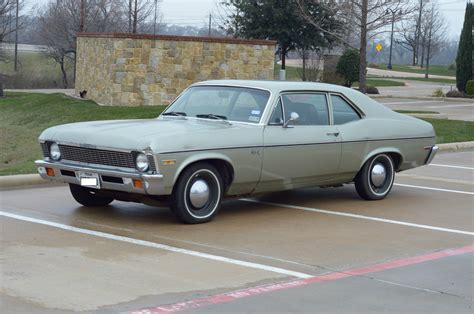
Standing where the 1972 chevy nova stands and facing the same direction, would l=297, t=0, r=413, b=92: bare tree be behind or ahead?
behind

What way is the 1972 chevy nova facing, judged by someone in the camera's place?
facing the viewer and to the left of the viewer

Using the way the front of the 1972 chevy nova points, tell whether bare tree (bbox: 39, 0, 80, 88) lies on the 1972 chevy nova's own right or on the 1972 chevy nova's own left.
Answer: on the 1972 chevy nova's own right

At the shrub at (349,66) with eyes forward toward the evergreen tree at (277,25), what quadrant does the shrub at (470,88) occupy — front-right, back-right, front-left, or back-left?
back-left

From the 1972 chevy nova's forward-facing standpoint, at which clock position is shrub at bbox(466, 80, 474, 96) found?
The shrub is roughly at 5 o'clock from the 1972 chevy nova.

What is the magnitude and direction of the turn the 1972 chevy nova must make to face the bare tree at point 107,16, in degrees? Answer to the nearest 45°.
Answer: approximately 135° to its right

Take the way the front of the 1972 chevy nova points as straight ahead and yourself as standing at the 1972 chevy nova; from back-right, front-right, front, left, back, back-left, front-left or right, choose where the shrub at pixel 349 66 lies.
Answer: back-right

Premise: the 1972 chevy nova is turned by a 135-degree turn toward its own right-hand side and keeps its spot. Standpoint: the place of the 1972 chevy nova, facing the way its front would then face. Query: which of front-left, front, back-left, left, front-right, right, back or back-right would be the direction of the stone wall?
front

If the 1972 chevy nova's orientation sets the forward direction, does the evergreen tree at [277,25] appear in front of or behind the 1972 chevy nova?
behind
